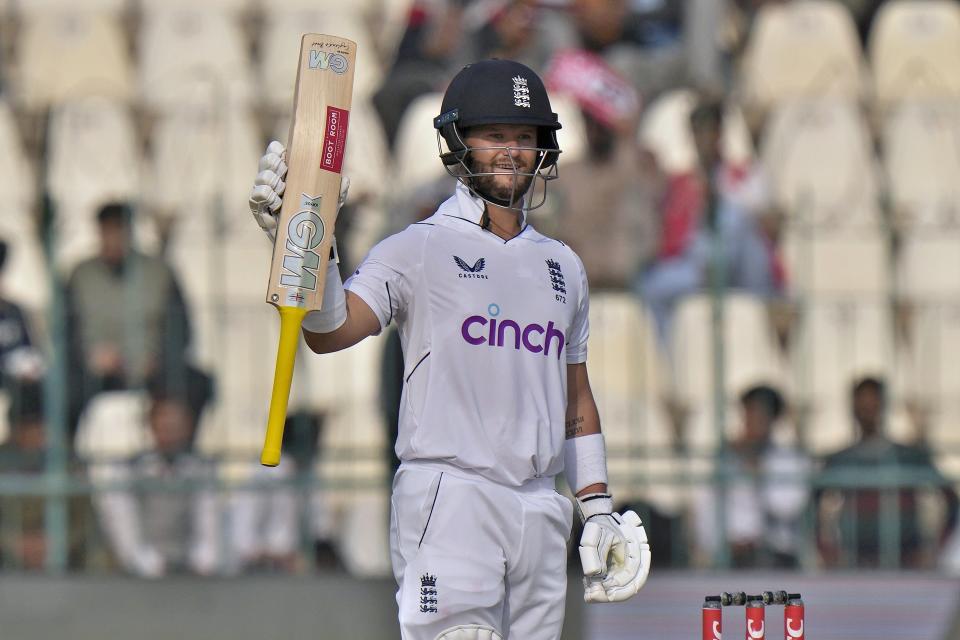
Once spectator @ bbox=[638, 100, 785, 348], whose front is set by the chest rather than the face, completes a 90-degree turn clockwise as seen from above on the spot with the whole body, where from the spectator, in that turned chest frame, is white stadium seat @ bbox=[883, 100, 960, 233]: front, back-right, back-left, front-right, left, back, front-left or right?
back-right

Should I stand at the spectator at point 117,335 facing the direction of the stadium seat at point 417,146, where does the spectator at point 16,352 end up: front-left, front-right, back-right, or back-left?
back-left

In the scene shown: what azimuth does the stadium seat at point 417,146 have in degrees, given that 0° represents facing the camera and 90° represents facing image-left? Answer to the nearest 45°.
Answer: approximately 0°

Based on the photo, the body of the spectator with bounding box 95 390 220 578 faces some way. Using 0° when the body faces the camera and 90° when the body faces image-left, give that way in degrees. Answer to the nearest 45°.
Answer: approximately 0°

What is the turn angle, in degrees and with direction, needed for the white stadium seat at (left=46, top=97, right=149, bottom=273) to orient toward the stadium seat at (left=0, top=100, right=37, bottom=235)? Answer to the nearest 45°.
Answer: approximately 135° to its right
